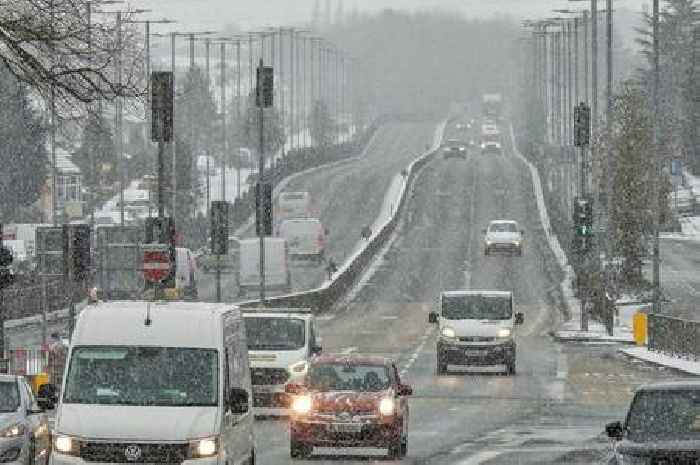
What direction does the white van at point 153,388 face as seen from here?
toward the camera

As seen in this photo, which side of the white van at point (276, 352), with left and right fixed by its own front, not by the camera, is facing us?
front

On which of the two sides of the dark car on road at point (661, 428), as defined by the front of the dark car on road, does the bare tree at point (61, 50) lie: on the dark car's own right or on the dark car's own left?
on the dark car's own right

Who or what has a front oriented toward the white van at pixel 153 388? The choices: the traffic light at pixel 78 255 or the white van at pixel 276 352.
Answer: the white van at pixel 276 352

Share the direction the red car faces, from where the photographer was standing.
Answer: facing the viewer

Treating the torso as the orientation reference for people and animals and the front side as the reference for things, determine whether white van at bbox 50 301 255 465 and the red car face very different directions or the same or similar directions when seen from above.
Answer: same or similar directions

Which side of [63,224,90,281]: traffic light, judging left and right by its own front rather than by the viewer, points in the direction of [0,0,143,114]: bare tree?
back

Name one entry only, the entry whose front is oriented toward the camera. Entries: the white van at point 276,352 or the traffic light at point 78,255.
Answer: the white van

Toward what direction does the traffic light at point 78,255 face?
away from the camera

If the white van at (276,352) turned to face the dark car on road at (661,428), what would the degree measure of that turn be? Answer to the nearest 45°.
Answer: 0° — it already faces it

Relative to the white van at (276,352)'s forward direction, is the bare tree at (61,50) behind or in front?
in front

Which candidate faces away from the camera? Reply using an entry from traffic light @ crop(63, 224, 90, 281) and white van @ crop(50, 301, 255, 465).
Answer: the traffic light

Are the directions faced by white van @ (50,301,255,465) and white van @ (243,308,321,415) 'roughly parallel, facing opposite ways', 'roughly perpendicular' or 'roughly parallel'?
roughly parallel

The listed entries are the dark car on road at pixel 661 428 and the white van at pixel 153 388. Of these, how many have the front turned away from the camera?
0
